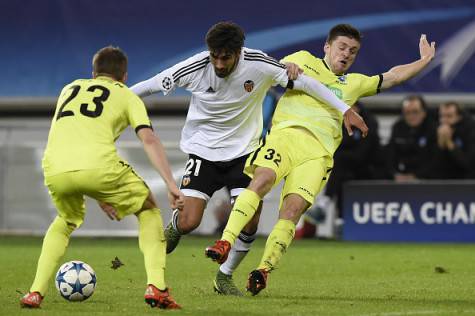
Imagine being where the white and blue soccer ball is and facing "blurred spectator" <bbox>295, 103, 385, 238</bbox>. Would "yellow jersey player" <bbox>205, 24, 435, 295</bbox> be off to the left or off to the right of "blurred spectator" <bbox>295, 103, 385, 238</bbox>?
right

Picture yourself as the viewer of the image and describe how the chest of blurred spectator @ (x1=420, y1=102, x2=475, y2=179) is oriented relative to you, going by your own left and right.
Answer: facing the viewer and to the left of the viewer

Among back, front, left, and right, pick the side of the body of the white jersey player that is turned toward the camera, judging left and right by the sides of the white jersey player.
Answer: front

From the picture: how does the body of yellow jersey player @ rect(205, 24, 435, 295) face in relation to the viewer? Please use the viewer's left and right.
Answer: facing the viewer

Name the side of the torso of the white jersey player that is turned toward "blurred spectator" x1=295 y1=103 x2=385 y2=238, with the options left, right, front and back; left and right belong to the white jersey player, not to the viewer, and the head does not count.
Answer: back

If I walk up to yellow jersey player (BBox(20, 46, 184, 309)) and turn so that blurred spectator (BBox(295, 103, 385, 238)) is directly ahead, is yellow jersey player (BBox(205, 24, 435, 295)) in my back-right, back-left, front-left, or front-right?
front-right

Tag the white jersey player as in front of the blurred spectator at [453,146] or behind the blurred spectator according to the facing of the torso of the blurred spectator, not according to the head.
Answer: in front

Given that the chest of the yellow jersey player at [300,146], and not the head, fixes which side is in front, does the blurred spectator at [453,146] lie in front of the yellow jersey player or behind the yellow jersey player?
behind

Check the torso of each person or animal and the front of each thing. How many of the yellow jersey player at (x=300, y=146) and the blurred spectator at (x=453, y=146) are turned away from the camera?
0

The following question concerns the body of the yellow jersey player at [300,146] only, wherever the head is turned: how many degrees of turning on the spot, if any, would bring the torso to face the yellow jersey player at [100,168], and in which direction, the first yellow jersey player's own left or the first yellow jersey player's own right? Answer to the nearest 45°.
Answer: approximately 45° to the first yellow jersey player's own right

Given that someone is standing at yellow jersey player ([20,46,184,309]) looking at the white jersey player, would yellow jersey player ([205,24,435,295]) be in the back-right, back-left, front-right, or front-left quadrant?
front-right

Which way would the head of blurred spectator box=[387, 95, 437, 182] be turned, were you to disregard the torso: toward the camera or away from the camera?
toward the camera

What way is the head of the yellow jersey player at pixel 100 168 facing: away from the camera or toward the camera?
away from the camera

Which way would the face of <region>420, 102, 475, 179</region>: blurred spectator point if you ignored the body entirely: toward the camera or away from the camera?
toward the camera

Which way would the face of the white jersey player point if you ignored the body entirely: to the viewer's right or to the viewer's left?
to the viewer's left
